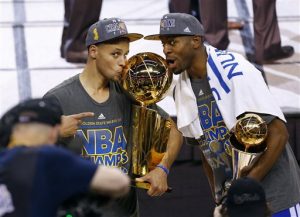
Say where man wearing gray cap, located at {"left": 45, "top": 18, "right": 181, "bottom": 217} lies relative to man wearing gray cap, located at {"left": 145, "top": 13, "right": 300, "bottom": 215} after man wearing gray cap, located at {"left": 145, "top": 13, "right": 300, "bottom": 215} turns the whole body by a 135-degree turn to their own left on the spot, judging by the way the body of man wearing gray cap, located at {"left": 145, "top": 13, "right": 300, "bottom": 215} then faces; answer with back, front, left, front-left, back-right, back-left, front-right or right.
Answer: back

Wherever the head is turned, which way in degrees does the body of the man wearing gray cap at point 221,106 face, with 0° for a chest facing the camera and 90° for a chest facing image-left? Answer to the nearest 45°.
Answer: approximately 45°

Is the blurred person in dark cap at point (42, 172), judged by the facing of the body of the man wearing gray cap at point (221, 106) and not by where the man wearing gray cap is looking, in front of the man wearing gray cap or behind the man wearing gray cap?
in front

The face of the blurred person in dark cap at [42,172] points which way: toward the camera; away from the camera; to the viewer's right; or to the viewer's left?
away from the camera
